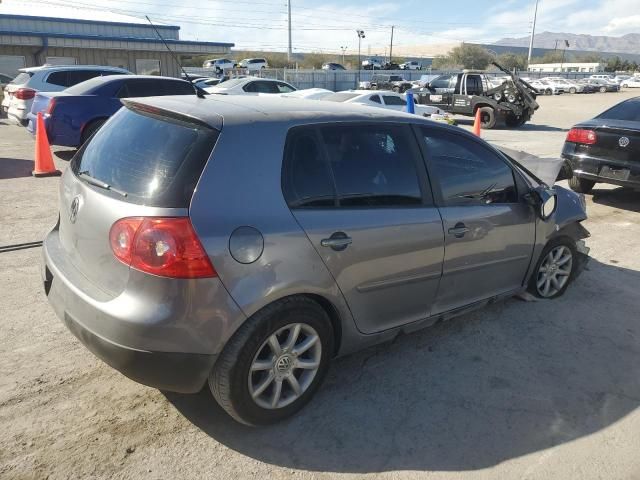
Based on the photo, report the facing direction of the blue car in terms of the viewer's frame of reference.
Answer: facing away from the viewer and to the right of the viewer

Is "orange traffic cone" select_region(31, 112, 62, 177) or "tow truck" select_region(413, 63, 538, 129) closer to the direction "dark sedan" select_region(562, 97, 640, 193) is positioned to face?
the tow truck

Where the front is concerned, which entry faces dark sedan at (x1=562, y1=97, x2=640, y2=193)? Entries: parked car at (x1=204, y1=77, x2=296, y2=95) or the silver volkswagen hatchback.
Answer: the silver volkswagen hatchback

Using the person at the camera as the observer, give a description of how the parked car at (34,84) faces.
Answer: facing away from the viewer and to the right of the viewer

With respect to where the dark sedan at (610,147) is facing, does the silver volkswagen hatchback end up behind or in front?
behind

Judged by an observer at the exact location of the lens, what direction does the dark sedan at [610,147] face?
facing away from the viewer and to the right of the viewer

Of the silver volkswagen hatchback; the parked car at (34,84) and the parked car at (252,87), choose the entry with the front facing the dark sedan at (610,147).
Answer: the silver volkswagen hatchback

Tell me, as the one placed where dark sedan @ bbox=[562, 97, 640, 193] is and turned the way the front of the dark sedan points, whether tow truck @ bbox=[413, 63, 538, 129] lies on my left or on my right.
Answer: on my left

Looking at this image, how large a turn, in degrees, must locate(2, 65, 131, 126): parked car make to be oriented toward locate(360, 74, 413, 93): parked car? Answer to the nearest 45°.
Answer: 0° — it already faces it

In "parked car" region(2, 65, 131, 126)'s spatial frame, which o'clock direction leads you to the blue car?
The blue car is roughly at 4 o'clock from the parked car.

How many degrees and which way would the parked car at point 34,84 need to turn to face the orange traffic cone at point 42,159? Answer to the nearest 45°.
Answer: approximately 135° to its right

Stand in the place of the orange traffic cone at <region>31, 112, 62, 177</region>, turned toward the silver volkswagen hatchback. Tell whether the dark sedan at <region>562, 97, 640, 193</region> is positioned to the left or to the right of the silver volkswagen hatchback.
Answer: left
